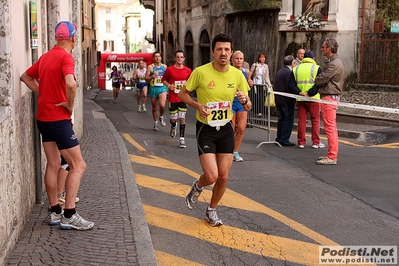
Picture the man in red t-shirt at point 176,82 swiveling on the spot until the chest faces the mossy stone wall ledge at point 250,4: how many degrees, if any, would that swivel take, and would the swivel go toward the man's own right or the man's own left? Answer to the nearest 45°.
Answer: approximately 180°

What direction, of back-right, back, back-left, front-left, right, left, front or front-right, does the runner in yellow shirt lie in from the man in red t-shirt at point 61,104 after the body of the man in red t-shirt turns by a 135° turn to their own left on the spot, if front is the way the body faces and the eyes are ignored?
back

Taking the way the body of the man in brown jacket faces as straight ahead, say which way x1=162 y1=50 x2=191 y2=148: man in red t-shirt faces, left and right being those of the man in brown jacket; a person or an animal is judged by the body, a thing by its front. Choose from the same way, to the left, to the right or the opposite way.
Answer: to the left

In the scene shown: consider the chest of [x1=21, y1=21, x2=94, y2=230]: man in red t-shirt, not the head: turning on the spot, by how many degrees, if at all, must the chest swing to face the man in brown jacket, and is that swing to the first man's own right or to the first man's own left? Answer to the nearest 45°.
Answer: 0° — they already face them

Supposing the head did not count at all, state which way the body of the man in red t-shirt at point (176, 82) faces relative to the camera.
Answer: toward the camera

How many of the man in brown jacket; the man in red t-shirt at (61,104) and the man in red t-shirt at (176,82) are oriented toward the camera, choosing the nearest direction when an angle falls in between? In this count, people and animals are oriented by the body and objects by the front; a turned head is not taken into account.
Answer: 1

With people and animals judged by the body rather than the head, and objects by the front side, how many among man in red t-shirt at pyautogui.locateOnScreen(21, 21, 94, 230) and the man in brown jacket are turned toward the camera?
0

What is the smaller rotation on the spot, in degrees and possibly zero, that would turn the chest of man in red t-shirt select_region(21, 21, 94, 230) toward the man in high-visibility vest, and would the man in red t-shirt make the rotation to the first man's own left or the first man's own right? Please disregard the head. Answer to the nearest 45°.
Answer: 0° — they already face them

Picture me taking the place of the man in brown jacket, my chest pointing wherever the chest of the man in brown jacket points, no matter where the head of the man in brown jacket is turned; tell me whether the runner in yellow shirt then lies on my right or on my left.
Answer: on my left

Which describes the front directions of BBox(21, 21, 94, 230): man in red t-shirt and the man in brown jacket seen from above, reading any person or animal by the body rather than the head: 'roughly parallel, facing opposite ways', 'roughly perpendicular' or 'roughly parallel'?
roughly perpendicular

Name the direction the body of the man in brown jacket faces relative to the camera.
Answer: to the viewer's left

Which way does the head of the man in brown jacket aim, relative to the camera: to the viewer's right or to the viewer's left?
to the viewer's left

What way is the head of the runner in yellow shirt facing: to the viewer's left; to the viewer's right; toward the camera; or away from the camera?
toward the camera

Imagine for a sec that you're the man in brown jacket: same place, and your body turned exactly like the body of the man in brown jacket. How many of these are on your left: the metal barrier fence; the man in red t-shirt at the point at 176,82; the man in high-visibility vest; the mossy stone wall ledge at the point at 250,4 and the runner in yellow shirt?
1

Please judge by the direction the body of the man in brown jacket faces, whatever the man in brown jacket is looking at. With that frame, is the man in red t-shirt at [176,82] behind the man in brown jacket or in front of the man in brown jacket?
in front

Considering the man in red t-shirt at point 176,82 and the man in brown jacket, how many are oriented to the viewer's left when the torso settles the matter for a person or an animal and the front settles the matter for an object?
1

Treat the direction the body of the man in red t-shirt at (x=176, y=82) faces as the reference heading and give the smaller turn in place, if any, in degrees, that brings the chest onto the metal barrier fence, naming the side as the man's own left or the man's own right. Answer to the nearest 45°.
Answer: approximately 135° to the man's own left
